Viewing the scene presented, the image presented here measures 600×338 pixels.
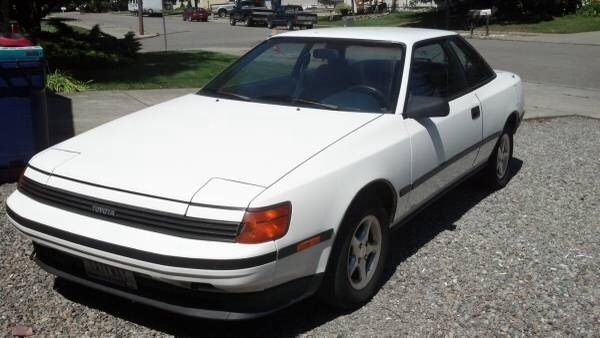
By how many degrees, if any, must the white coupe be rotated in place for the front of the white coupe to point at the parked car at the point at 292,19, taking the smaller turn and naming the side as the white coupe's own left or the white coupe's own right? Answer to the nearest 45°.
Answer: approximately 135° to the white coupe's own right

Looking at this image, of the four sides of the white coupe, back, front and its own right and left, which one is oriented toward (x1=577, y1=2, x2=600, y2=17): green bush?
back

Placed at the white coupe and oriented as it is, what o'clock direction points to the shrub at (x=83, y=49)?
The shrub is roughly at 4 o'clock from the white coupe.

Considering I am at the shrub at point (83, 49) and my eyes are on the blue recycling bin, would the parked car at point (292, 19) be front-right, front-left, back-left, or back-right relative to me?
back-left

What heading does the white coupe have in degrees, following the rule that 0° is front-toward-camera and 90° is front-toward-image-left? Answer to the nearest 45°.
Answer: approximately 45°
